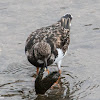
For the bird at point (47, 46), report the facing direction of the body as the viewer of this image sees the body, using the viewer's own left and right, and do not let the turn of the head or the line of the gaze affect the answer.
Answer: facing the viewer and to the left of the viewer
